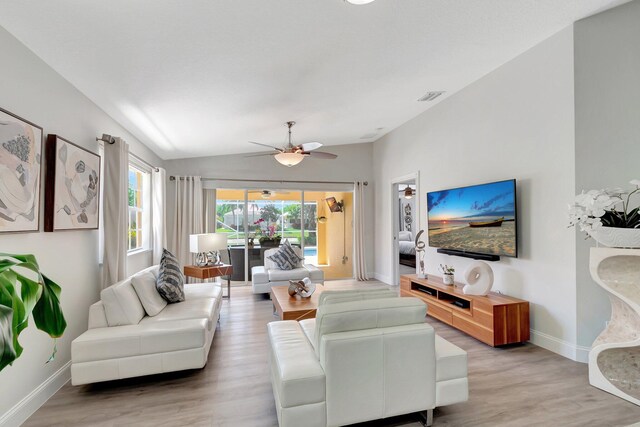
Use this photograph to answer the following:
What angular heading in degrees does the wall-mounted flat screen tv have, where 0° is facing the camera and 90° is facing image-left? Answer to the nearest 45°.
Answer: approximately 45°

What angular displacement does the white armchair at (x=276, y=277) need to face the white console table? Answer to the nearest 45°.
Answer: approximately 45° to its left

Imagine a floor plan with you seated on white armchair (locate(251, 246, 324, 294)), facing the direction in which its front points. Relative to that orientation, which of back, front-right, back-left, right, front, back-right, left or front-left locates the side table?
front-right

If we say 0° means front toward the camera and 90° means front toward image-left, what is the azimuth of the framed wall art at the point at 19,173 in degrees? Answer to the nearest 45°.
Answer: approximately 315°

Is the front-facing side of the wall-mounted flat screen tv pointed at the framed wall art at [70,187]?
yes

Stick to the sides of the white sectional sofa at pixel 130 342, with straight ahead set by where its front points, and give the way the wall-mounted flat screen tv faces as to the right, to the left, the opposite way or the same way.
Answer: the opposite way

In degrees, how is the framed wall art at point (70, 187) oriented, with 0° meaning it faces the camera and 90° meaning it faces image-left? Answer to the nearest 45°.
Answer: approximately 315°

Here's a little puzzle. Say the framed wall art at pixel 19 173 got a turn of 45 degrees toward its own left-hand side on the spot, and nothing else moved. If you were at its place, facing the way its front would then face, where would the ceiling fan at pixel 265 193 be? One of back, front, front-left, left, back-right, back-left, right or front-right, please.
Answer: front-left

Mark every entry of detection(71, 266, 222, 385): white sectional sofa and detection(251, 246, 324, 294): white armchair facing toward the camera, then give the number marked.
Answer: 1

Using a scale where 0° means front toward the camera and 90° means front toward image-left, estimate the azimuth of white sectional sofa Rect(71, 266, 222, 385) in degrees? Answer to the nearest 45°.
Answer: approximately 270°
